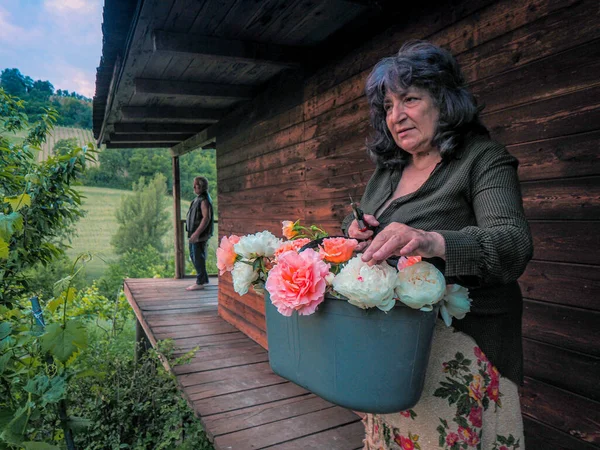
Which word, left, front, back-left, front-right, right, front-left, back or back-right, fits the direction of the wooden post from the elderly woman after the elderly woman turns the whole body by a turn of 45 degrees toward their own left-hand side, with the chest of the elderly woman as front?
back-right

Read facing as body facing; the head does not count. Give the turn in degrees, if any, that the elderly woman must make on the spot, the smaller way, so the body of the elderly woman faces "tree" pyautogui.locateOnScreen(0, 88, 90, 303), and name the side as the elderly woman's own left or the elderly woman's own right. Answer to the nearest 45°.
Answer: approximately 45° to the elderly woman's own right

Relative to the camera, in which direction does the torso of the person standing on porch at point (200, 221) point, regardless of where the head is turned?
to the viewer's left

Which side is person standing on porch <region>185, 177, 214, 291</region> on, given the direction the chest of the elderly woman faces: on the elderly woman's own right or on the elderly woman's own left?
on the elderly woman's own right

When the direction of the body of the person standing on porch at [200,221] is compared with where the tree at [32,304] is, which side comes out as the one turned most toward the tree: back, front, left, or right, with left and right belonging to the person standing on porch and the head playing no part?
left

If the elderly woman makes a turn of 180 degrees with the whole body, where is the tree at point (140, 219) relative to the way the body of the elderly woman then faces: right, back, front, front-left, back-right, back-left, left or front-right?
left

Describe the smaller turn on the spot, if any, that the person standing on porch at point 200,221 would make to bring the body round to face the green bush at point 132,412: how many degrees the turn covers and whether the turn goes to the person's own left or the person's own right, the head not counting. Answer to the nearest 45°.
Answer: approximately 90° to the person's own left
